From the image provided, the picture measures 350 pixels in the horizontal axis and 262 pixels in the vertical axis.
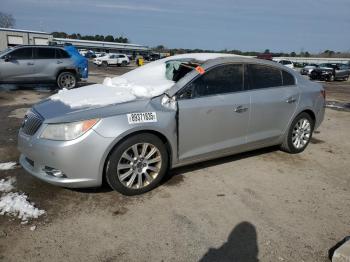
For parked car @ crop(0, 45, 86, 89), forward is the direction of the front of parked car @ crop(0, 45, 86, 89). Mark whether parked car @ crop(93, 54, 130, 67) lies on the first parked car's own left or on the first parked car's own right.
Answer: on the first parked car's own right

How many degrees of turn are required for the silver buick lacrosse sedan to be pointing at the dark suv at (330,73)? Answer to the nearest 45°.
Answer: approximately 180°

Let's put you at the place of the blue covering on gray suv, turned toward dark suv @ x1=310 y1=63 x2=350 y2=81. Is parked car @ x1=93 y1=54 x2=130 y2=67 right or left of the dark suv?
left

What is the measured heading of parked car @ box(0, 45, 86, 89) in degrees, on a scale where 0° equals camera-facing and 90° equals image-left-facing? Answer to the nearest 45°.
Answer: approximately 90°

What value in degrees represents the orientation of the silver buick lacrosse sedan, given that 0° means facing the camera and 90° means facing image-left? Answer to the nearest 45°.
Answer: approximately 45°

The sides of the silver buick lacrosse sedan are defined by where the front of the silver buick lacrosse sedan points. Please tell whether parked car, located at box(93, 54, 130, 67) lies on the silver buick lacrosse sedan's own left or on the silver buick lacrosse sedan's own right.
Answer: on the silver buick lacrosse sedan's own right
